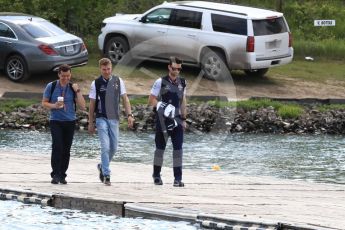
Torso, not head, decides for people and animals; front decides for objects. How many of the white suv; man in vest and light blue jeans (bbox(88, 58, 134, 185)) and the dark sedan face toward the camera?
1

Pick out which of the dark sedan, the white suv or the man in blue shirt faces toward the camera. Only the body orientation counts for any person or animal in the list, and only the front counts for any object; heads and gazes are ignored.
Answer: the man in blue shirt

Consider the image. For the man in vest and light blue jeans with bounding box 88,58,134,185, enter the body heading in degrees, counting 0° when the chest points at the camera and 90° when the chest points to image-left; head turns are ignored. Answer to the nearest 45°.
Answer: approximately 0°

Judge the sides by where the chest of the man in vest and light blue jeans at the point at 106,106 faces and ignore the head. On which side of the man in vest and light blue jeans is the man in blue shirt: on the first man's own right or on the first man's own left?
on the first man's own right

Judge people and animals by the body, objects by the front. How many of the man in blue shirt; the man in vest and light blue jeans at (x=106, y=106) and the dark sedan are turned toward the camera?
2

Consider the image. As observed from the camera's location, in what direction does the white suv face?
facing away from the viewer and to the left of the viewer

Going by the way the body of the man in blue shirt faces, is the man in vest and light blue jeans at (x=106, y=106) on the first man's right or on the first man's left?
on the first man's left

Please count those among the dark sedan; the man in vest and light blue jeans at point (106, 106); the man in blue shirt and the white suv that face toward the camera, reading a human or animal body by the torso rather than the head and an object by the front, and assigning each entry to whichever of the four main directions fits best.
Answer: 2

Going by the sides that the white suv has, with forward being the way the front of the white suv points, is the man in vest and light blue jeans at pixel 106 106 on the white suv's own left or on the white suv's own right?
on the white suv's own left

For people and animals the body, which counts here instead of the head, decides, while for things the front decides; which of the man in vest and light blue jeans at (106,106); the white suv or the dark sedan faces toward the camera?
the man in vest and light blue jeans
